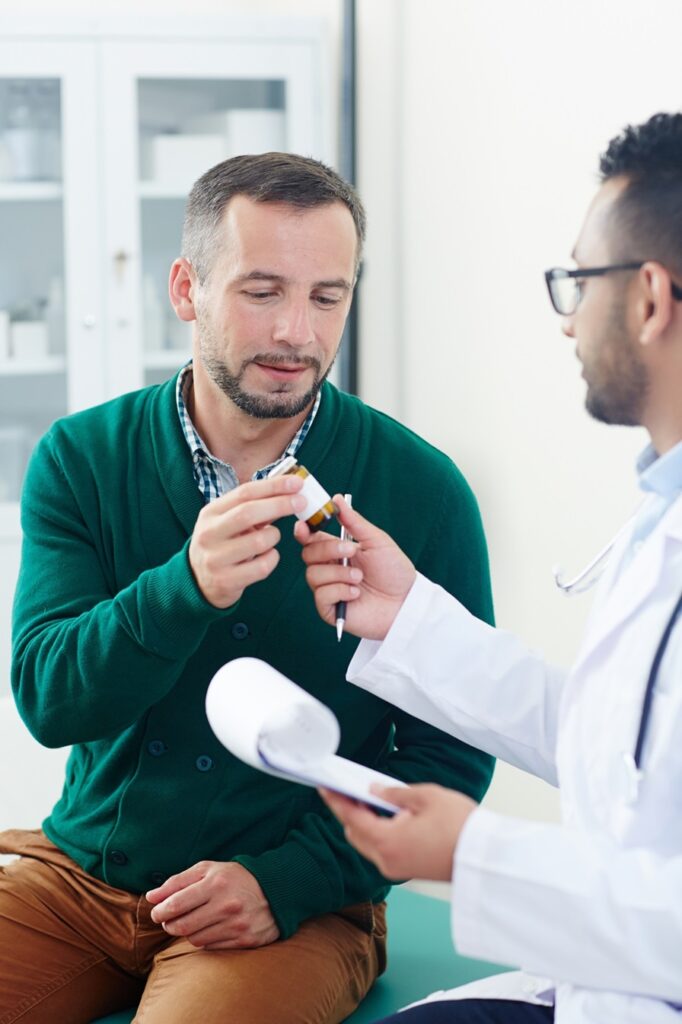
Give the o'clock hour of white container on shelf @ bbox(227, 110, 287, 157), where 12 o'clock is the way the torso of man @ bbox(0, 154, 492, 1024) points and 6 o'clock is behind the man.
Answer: The white container on shelf is roughly at 6 o'clock from the man.

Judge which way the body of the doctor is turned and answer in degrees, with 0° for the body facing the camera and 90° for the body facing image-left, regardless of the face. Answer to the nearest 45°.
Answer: approximately 90°

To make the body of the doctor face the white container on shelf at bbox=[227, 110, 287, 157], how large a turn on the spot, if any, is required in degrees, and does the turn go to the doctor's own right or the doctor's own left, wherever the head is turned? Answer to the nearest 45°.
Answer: approximately 90° to the doctor's own right

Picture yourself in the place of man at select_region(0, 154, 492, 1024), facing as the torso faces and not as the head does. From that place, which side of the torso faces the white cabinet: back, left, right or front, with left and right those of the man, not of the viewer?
back

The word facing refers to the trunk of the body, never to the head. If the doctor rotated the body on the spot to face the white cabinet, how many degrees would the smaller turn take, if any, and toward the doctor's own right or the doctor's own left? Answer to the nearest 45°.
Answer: approximately 45° to the doctor's own right

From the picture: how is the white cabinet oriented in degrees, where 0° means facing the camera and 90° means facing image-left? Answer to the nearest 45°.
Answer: approximately 0°

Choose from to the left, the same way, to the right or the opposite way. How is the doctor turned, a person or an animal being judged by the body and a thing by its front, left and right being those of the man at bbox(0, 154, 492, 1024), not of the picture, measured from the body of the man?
to the right

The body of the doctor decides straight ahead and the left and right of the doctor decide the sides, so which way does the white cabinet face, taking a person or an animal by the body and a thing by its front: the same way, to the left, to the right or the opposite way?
to the left

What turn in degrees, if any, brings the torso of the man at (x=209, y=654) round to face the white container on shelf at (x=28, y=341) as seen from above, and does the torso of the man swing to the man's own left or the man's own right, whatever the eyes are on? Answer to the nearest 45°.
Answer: approximately 180°

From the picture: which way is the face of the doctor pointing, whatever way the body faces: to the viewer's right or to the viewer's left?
to the viewer's left
